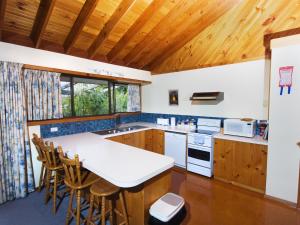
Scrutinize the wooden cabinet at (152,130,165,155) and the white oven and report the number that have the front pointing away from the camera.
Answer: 0

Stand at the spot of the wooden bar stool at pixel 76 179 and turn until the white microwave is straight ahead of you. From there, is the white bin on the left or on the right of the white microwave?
right

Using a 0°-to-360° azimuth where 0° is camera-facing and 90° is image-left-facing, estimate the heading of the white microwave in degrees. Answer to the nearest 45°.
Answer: approximately 45°

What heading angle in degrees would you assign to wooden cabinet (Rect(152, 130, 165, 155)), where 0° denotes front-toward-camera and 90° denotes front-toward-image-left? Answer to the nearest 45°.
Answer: approximately 45°

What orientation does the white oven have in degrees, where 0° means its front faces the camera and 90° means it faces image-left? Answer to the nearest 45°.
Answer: approximately 45°

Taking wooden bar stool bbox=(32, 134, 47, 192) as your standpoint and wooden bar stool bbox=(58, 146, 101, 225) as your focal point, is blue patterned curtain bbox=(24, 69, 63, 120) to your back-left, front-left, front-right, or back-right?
back-left

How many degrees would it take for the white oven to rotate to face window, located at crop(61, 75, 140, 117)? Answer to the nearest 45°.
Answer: approximately 45° to its right

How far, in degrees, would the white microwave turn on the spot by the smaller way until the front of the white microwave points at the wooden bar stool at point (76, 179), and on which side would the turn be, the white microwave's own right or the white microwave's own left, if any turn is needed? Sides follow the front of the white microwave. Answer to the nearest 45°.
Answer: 0° — it already faces it

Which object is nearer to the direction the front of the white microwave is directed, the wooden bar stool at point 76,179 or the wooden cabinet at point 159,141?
the wooden bar stool

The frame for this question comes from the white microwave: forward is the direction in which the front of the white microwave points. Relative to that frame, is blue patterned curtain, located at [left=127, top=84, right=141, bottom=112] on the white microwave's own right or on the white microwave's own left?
on the white microwave's own right

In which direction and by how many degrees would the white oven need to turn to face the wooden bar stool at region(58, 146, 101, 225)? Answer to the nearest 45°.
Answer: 0° — it already faces it

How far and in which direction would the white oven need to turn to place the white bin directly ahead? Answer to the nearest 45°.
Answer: approximately 45° to its left

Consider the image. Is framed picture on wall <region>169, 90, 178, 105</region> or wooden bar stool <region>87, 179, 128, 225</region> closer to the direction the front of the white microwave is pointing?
the wooden bar stool
